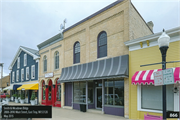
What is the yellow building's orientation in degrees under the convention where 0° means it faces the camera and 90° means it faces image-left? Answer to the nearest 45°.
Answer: approximately 45°

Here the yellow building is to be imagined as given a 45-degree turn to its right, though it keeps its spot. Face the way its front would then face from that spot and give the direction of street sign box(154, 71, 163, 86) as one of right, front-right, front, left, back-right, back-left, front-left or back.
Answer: left
